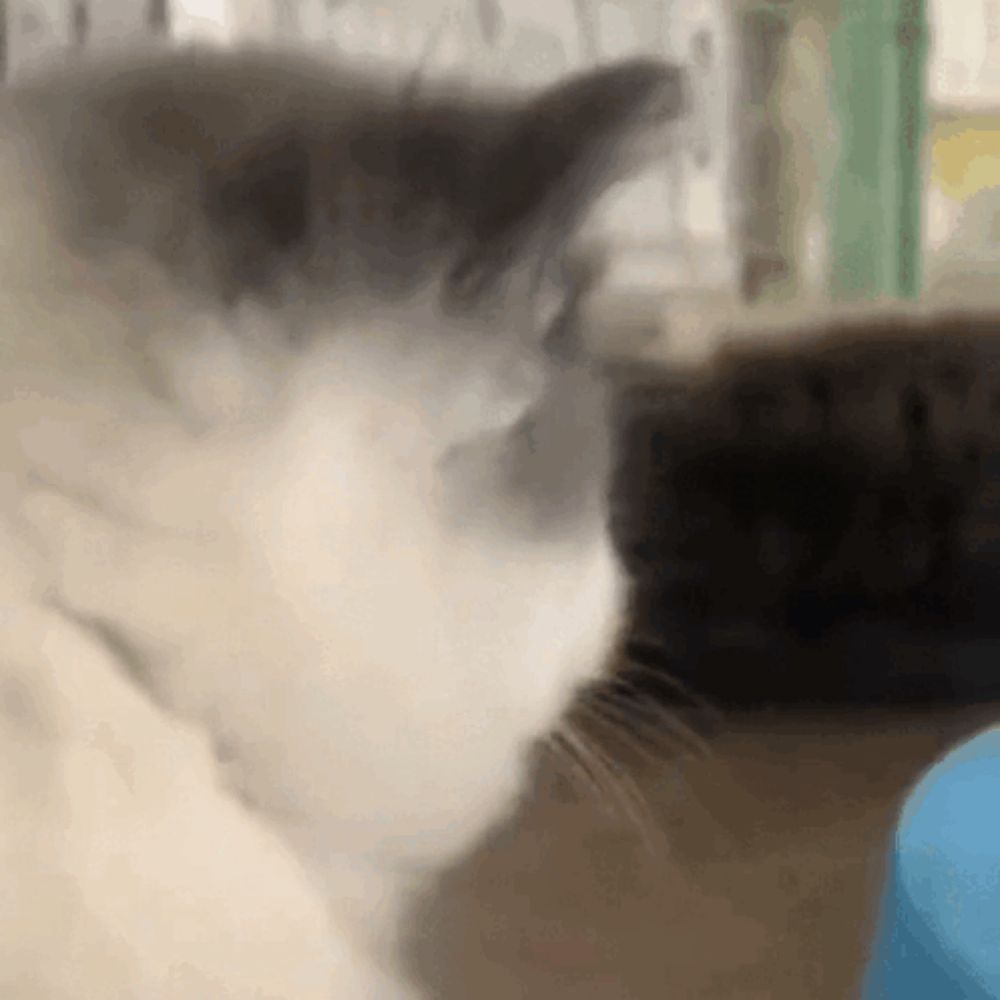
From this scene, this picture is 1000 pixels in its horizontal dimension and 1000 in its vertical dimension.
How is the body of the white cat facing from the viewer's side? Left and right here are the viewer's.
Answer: facing away from the viewer and to the right of the viewer
